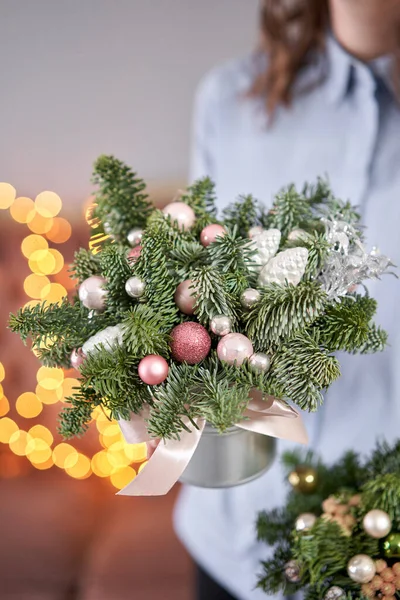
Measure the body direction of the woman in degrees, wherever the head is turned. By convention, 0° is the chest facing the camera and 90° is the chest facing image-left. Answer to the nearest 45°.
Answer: approximately 0°
